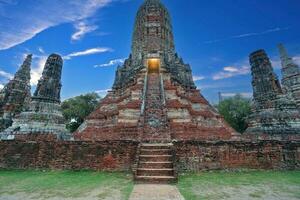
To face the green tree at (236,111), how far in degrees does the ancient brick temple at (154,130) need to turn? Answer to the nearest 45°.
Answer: approximately 135° to its left

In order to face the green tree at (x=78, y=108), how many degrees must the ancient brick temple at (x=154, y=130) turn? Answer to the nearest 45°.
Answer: approximately 135° to its right

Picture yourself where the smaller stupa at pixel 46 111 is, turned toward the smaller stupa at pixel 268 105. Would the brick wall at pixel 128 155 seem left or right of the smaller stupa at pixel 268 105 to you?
right

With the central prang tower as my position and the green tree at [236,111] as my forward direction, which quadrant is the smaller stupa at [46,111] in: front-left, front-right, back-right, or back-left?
back-left

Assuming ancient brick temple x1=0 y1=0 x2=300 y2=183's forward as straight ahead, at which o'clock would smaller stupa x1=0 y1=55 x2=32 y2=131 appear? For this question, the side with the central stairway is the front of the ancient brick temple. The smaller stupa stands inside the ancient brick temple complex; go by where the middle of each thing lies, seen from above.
The smaller stupa is roughly at 4 o'clock from the ancient brick temple.

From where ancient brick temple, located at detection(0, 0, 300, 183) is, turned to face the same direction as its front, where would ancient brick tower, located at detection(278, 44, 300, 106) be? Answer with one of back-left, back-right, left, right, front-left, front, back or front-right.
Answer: back-left

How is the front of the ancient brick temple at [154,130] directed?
toward the camera
